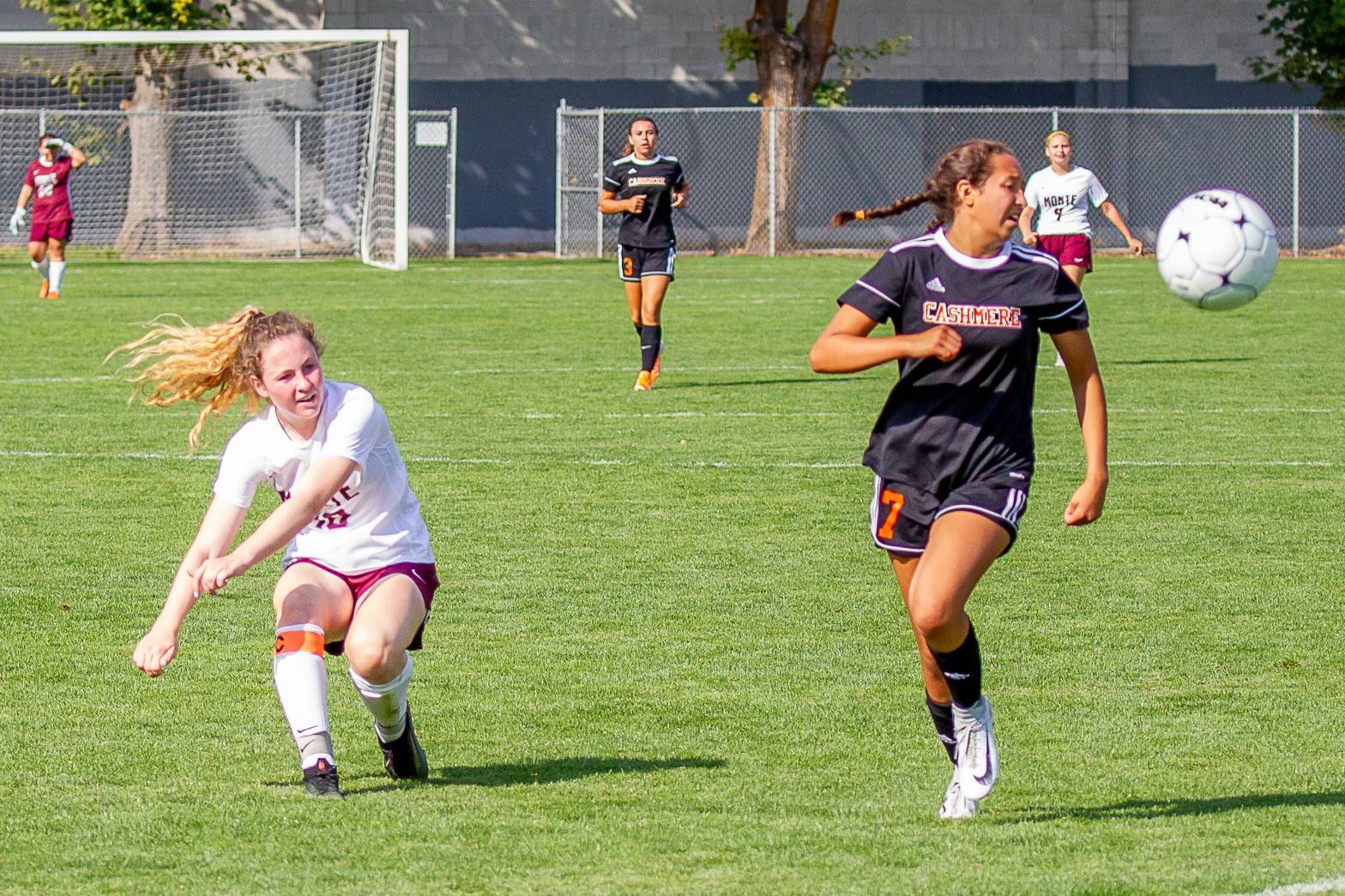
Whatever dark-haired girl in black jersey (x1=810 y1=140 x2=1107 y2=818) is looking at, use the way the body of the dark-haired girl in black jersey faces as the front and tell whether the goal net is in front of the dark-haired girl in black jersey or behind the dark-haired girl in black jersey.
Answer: behind

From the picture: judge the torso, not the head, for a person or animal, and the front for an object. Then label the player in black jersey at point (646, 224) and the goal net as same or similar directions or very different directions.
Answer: same or similar directions

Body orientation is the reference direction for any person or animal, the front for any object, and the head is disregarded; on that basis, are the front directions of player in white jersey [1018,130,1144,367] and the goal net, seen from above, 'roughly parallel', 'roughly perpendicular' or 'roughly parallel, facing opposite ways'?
roughly parallel

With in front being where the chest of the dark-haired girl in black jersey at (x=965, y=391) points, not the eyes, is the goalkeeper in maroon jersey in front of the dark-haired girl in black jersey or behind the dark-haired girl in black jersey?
behind

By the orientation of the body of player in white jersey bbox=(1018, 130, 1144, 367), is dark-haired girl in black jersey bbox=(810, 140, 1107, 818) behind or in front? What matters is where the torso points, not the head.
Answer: in front

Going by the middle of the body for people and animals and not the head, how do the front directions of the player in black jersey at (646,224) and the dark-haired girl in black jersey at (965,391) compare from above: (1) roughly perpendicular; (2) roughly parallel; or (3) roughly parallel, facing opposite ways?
roughly parallel

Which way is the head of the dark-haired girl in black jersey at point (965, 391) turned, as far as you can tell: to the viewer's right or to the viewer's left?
to the viewer's right

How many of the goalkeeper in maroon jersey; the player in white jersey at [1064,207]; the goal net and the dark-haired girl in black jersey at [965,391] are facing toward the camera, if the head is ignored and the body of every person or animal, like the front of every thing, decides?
4

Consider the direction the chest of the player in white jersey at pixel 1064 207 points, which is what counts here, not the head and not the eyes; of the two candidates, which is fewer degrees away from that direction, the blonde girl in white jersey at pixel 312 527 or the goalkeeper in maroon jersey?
the blonde girl in white jersey

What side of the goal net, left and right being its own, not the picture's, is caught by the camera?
front

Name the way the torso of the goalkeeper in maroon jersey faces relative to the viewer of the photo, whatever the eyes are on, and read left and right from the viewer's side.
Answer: facing the viewer

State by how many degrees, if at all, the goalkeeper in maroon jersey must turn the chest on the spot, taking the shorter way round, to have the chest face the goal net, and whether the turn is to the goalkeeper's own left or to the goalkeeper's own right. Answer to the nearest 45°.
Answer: approximately 180°

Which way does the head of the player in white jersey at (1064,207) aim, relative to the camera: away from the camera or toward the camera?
toward the camera

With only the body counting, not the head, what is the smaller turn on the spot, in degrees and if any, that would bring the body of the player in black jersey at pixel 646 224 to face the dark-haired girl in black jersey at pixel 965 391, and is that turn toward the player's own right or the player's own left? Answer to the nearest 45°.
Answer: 0° — they already face them
